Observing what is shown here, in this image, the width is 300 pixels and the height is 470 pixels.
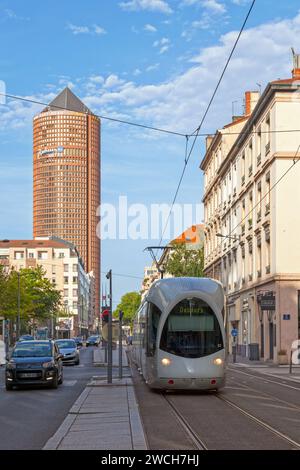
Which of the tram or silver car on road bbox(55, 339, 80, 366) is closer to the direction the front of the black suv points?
the tram

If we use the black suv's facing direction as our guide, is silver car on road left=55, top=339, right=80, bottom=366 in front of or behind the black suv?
behind

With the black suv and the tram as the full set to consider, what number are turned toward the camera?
2

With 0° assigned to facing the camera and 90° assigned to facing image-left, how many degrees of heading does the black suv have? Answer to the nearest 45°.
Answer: approximately 0°

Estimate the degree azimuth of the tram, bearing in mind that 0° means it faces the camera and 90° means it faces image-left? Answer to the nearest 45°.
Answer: approximately 0°
